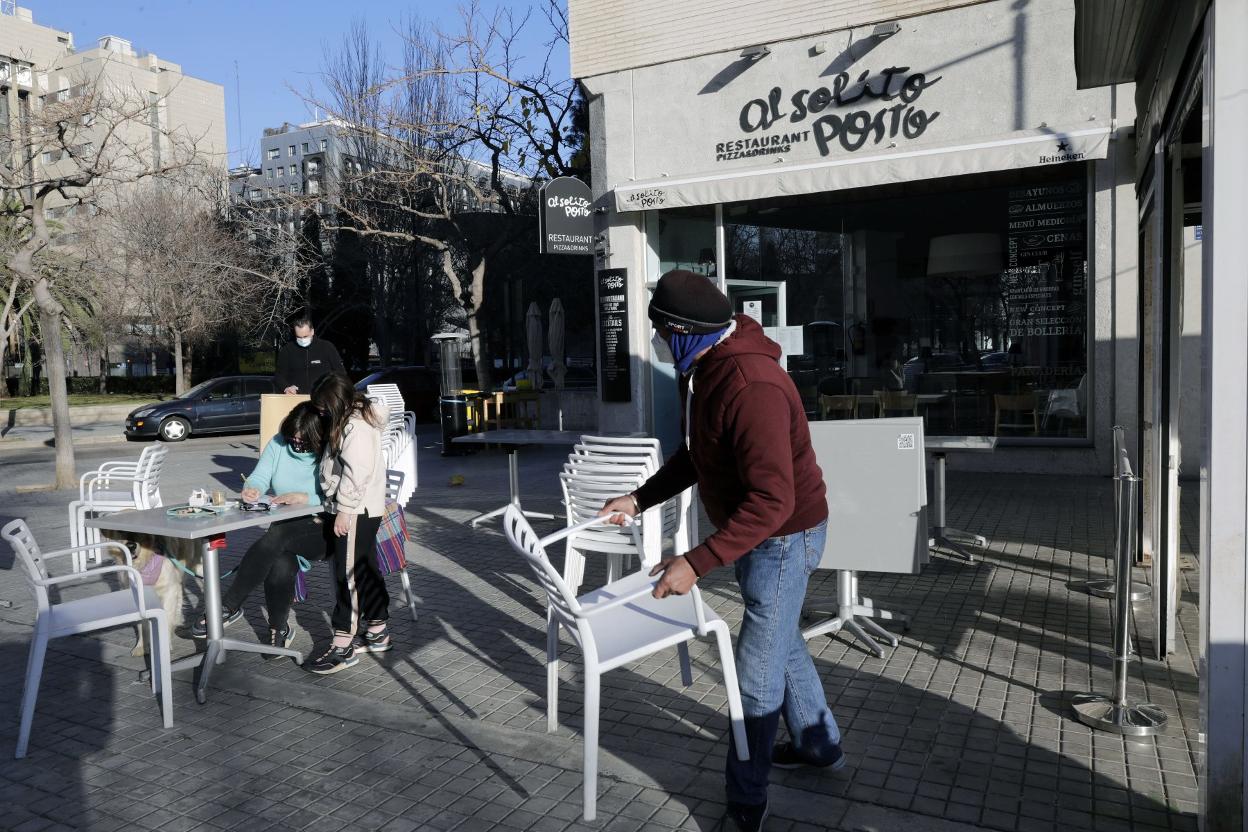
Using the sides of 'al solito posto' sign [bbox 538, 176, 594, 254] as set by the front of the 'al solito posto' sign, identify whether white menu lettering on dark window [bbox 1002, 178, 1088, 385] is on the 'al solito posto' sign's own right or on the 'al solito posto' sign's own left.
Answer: on the 'al solito posto' sign's own left

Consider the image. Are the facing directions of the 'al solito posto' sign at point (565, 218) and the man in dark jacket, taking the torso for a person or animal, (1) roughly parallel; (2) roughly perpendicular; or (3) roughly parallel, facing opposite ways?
roughly parallel

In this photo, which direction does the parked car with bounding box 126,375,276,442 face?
to the viewer's left

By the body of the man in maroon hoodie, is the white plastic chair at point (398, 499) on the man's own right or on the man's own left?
on the man's own right

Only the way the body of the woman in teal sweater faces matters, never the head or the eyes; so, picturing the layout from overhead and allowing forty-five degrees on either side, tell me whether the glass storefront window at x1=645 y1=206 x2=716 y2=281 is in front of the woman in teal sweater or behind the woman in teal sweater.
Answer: behind

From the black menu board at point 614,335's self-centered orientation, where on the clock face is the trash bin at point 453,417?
The trash bin is roughly at 3 o'clock from the black menu board.

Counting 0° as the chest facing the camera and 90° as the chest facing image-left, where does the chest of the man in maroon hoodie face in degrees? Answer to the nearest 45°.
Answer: approximately 90°

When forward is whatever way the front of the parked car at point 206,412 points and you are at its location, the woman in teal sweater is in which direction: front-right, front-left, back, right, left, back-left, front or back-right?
left

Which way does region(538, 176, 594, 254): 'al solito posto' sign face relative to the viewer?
toward the camera

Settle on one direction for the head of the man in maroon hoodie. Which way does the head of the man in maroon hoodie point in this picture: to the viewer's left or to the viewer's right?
to the viewer's left

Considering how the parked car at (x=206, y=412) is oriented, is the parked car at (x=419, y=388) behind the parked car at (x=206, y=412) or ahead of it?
behind

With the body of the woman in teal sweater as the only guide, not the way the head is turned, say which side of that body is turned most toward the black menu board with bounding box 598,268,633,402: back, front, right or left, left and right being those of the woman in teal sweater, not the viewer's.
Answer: back

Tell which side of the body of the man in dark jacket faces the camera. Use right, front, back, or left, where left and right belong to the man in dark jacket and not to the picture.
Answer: front

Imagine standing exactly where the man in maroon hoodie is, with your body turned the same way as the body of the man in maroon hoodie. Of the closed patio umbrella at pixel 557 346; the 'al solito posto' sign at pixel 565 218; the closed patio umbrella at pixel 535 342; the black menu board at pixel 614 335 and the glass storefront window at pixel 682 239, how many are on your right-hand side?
5

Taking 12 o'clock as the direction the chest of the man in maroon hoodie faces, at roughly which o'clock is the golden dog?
The golden dog is roughly at 1 o'clock from the man in maroon hoodie.

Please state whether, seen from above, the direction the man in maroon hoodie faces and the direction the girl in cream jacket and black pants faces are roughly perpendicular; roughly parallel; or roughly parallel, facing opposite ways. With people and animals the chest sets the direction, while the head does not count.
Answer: roughly parallel

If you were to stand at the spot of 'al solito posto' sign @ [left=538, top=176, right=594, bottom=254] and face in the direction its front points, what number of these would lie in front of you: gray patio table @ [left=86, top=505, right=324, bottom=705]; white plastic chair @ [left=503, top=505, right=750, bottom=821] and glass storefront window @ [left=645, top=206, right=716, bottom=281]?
2

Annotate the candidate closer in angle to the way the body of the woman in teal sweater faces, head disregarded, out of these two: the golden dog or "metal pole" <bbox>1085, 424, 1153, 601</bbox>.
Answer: the golden dog
